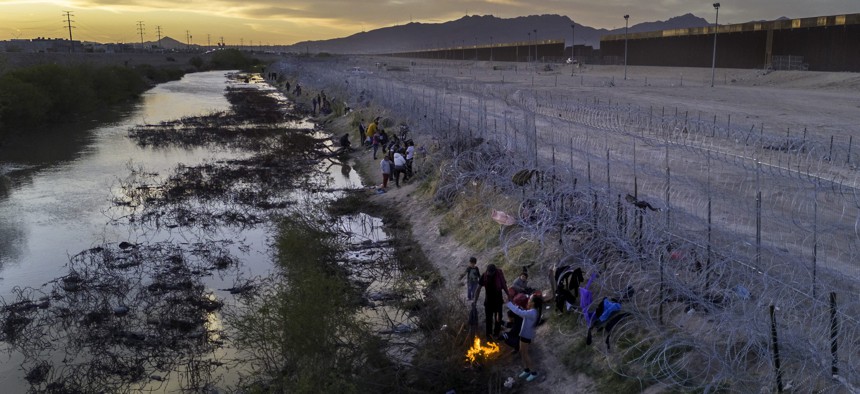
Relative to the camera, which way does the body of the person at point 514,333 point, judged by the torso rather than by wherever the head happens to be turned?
to the viewer's left

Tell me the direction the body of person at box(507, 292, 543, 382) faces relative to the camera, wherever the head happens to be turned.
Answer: to the viewer's left

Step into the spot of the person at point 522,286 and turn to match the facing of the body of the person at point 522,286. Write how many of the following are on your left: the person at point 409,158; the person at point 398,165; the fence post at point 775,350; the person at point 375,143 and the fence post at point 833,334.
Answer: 2

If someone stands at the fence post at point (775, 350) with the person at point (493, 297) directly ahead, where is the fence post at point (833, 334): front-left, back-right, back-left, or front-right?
back-right

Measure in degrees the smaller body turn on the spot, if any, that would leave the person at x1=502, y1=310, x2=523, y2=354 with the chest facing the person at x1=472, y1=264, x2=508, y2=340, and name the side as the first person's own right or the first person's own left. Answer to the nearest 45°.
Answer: approximately 45° to the first person's own right

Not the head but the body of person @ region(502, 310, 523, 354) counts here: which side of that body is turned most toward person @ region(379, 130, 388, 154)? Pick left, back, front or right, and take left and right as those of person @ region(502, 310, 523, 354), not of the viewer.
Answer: right

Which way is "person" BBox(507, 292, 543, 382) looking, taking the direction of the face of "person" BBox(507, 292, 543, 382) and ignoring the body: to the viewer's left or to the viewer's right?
to the viewer's left

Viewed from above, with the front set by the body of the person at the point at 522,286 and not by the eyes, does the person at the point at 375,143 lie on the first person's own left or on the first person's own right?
on the first person's own right

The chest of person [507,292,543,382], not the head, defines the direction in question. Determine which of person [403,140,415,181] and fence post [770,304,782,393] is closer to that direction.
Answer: the person

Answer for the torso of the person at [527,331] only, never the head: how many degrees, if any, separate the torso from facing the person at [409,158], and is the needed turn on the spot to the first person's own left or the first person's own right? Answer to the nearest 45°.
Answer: approximately 90° to the first person's own right

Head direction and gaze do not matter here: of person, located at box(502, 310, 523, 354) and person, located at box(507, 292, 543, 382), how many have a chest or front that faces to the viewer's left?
2

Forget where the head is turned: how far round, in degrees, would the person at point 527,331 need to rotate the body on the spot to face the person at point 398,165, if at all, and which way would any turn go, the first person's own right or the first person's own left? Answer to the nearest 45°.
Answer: approximately 90° to the first person's own right

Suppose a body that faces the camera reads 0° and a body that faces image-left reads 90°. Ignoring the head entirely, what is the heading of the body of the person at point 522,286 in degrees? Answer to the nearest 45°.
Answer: approximately 45°

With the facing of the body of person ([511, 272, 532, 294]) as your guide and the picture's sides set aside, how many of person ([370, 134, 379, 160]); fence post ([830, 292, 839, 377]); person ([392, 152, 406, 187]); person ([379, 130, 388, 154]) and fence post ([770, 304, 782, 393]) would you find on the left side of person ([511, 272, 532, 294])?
2
